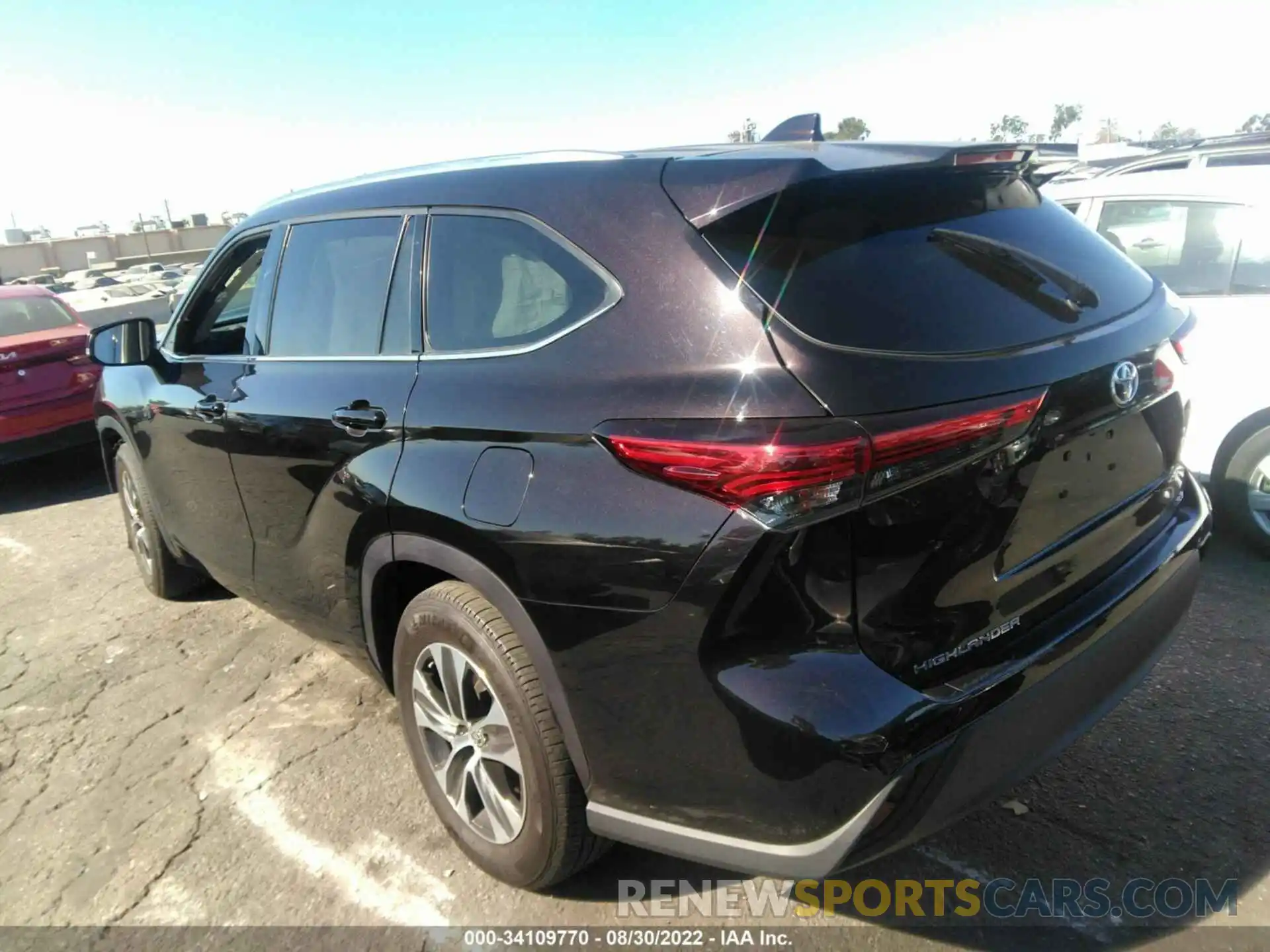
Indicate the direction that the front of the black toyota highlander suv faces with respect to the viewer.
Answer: facing away from the viewer and to the left of the viewer

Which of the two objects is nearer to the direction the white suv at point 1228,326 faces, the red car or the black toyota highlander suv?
the red car

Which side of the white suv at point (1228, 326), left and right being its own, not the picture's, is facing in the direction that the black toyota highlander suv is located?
left

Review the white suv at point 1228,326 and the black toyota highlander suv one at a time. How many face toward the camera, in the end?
0

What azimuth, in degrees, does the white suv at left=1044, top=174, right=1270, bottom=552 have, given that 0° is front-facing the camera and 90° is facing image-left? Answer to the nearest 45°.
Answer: approximately 90°

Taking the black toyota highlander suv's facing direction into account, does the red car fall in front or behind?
in front

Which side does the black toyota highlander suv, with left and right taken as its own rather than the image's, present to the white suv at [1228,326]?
right
